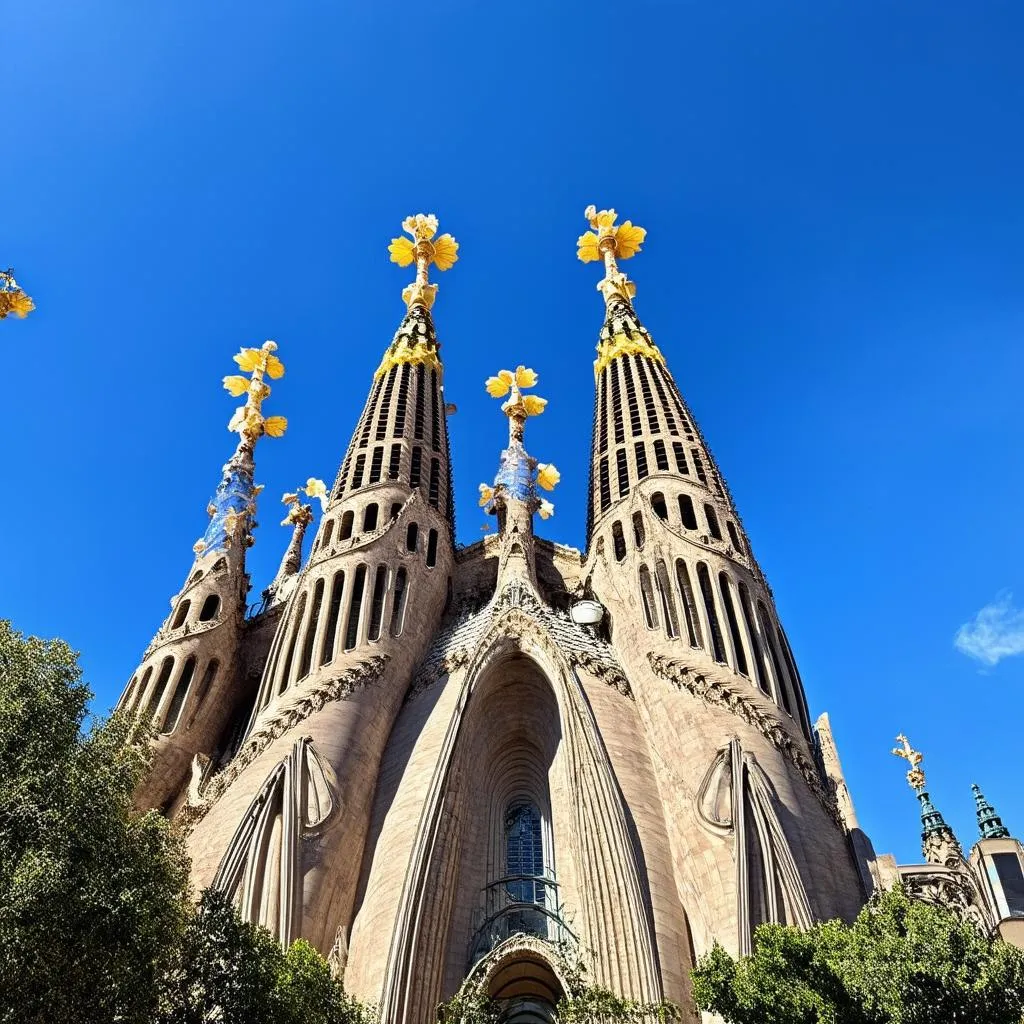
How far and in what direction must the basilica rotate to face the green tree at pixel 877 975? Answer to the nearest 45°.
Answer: approximately 45° to its left

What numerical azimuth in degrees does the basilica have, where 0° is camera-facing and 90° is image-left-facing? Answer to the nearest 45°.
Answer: approximately 0°
